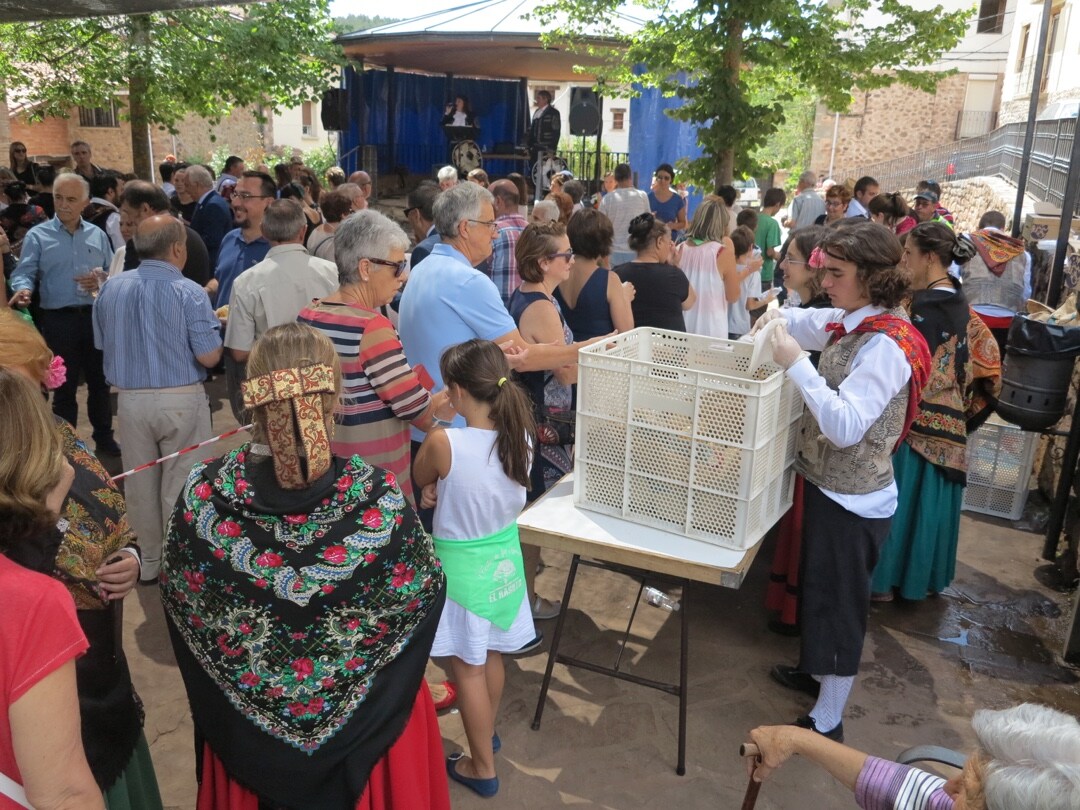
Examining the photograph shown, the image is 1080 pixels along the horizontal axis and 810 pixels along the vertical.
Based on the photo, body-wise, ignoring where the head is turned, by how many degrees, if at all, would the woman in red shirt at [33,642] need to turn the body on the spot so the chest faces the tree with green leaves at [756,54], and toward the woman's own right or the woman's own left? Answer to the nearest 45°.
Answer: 0° — they already face it

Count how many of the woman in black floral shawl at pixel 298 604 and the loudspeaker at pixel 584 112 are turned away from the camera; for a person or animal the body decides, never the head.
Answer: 1

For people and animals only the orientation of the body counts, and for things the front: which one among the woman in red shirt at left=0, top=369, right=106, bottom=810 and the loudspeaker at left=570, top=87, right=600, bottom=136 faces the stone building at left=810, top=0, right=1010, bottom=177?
the woman in red shirt

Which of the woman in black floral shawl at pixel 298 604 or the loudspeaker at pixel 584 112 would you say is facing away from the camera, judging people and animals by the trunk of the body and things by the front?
the woman in black floral shawl

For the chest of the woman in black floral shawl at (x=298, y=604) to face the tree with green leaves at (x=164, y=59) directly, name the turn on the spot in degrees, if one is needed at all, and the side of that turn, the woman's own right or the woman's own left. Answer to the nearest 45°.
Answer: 0° — they already face it

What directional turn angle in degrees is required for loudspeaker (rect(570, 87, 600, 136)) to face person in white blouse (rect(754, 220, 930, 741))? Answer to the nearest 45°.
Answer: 0° — it already faces them

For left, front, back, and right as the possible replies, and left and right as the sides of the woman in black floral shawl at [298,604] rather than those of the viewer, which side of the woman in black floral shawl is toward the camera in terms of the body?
back

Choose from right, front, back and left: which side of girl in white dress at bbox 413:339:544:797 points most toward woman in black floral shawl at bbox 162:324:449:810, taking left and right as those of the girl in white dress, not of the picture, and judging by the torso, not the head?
left

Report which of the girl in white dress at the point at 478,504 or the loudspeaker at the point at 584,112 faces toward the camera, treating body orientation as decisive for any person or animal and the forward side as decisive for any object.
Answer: the loudspeaker

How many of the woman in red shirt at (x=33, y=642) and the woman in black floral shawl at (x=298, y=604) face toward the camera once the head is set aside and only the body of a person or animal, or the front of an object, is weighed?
0

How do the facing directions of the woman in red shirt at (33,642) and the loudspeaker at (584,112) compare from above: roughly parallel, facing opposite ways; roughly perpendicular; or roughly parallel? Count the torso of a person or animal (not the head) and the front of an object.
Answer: roughly parallel, facing opposite ways

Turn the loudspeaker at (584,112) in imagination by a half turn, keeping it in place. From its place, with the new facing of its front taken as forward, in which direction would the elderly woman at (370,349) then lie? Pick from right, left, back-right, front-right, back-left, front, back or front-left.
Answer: back

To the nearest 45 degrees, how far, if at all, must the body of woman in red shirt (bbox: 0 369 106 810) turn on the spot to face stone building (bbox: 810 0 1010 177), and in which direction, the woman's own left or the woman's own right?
0° — they already face it

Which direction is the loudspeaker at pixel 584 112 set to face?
toward the camera

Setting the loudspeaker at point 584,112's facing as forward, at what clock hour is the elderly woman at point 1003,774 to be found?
The elderly woman is roughly at 12 o'clock from the loudspeaker.

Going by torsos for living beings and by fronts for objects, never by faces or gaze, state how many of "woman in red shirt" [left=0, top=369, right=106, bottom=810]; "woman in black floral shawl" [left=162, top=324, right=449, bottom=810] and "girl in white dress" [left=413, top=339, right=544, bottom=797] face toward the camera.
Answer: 0

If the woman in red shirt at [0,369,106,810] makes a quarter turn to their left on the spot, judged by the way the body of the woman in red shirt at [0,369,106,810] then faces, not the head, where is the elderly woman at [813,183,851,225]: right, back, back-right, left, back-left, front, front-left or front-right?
right

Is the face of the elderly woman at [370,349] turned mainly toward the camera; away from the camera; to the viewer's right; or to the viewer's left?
to the viewer's right

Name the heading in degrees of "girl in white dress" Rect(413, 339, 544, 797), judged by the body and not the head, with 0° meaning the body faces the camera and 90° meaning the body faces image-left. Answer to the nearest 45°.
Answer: approximately 135°

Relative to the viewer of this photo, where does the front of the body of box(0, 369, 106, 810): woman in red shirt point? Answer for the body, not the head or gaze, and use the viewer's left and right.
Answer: facing away from the viewer and to the right of the viewer
